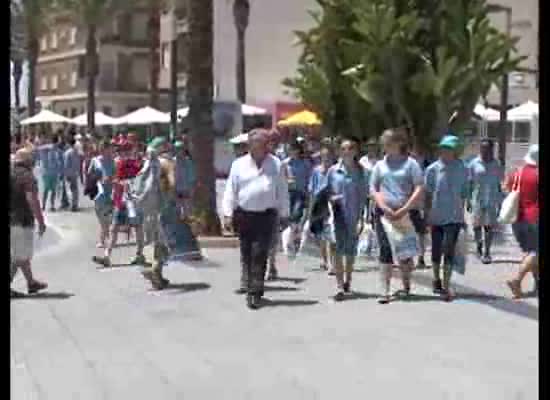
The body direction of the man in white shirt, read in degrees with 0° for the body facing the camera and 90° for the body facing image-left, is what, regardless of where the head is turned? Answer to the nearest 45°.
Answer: approximately 0°

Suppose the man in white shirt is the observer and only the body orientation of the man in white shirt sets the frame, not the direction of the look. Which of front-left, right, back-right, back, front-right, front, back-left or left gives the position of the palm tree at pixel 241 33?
back

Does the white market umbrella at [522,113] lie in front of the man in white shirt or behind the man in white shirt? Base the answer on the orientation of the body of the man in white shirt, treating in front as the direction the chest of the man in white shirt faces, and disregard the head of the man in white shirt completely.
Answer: behind

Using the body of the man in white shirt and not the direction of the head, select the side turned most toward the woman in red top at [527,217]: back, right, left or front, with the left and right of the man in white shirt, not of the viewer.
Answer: left

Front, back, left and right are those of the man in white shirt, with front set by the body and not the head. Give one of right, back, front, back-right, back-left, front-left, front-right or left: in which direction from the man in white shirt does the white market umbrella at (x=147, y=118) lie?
back
